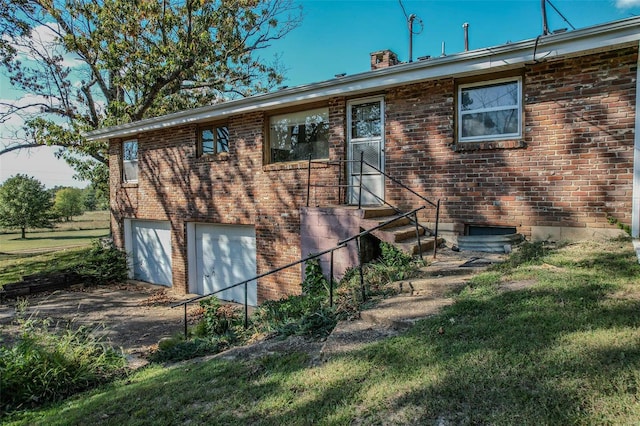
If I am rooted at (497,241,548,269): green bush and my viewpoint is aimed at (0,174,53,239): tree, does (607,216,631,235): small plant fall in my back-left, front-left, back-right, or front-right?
back-right

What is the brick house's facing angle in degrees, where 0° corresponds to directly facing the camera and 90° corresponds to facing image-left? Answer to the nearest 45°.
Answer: approximately 45°

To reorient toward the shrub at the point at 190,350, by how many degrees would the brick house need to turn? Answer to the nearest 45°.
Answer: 0° — it already faces it

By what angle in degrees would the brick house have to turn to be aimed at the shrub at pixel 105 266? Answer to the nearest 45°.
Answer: approximately 90° to its right

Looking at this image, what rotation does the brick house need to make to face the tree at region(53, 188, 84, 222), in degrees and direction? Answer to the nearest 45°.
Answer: approximately 90° to its right

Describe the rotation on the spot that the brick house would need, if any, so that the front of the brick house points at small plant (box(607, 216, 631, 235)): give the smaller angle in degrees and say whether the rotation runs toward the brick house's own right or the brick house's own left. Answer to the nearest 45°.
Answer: approximately 90° to the brick house's own left

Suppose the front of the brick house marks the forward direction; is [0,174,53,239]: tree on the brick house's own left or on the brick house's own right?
on the brick house's own right

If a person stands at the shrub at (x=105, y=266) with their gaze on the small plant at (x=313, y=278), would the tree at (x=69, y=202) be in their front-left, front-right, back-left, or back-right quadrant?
back-left

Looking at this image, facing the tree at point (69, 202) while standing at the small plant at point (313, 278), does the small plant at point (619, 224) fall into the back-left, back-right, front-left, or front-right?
back-right
